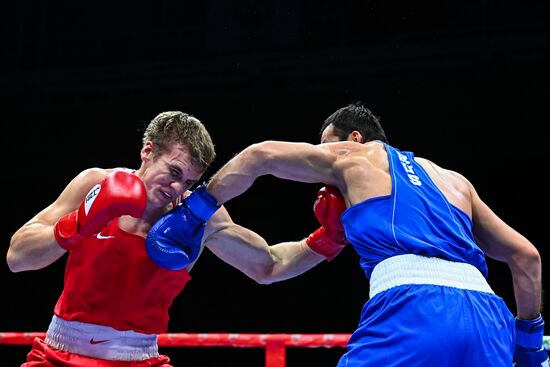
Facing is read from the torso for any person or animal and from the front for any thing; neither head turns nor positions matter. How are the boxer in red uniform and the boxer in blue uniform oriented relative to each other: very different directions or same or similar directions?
very different directions

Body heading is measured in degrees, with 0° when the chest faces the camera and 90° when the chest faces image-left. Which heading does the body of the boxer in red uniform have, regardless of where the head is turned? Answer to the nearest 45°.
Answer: approximately 0°

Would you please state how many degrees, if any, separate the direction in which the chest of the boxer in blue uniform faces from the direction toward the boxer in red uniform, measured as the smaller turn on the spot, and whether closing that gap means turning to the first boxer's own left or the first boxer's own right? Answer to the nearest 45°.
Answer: approximately 45° to the first boxer's own left

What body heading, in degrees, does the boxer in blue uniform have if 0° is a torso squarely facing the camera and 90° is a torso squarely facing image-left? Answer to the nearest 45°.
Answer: approximately 135°

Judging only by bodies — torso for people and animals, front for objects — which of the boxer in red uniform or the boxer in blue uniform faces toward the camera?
the boxer in red uniform

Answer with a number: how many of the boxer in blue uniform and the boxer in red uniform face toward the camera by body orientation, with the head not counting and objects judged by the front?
1

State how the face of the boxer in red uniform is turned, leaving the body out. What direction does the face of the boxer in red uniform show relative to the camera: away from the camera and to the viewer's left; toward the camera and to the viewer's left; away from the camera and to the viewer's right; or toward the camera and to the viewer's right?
toward the camera and to the viewer's right

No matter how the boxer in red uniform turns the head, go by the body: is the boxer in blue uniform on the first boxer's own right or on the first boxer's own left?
on the first boxer's own left
